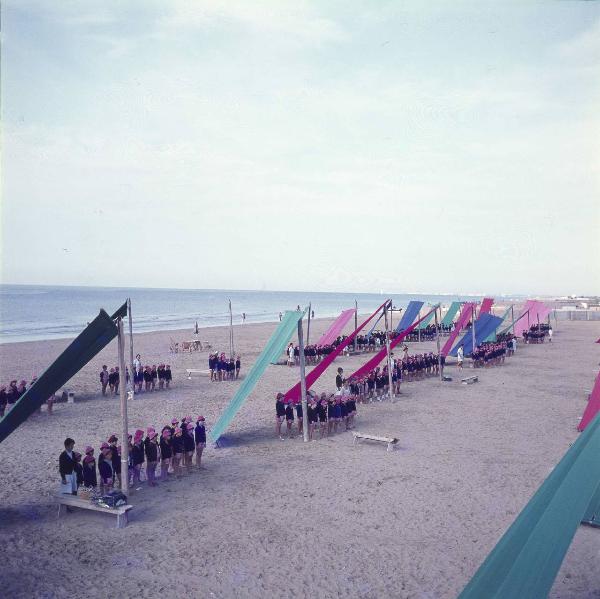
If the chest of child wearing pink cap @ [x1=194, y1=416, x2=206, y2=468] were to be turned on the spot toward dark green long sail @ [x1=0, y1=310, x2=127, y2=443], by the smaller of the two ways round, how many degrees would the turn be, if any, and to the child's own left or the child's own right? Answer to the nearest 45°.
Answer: approximately 90° to the child's own right
